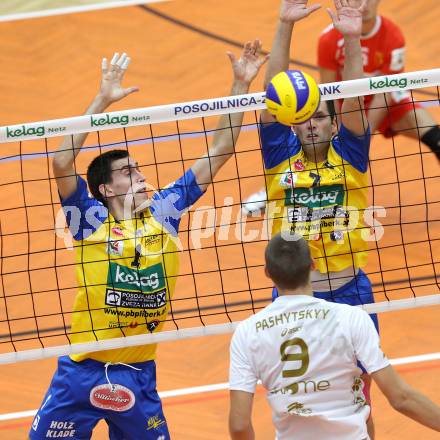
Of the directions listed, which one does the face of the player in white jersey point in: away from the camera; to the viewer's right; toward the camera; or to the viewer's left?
away from the camera

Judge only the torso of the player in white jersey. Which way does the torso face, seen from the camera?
away from the camera

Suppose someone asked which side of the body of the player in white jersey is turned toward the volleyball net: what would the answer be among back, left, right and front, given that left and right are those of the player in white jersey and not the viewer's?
front
